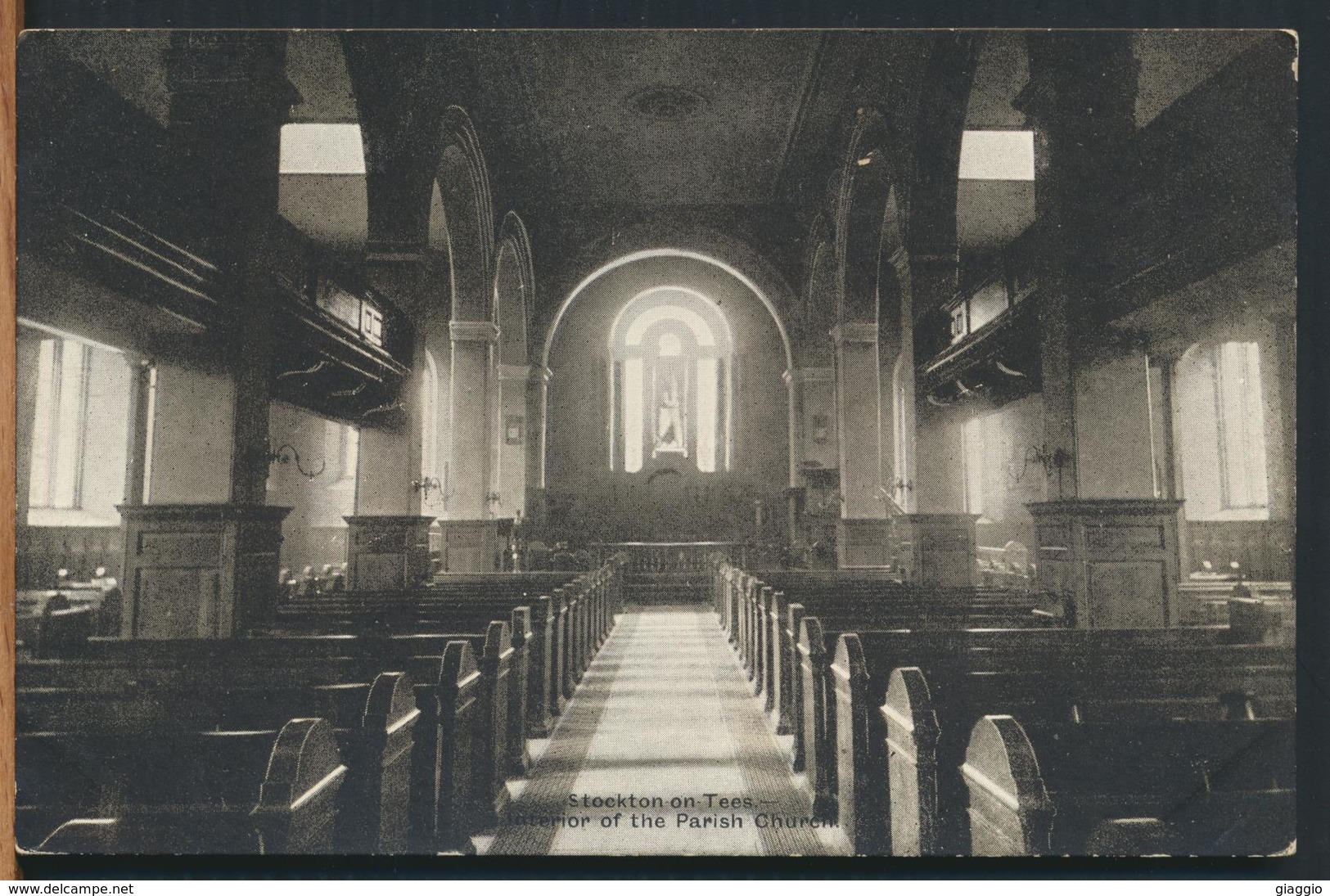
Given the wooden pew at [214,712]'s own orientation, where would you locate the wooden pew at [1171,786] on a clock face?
the wooden pew at [1171,786] is roughly at 4 o'clock from the wooden pew at [214,712].

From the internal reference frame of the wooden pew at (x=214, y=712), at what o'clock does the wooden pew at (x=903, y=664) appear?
the wooden pew at (x=903, y=664) is roughly at 4 o'clock from the wooden pew at (x=214, y=712).

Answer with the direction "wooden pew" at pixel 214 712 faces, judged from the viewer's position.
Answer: facing away from the viewer

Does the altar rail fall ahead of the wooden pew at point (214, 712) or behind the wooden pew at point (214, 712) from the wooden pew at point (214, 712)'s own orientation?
ahead

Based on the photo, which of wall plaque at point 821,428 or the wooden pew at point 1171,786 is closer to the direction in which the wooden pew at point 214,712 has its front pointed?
the wall plaque

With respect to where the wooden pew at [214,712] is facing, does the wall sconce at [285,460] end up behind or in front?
in front

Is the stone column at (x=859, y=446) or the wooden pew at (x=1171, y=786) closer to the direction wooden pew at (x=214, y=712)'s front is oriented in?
the stone column
